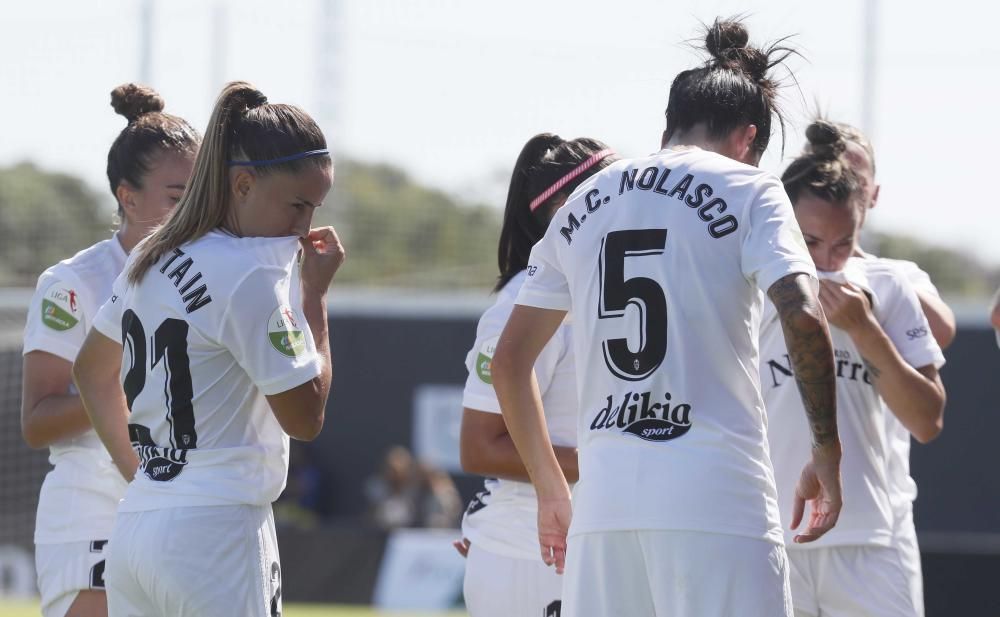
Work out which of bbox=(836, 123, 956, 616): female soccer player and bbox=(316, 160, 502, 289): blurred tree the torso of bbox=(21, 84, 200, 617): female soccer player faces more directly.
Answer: the female soccer player

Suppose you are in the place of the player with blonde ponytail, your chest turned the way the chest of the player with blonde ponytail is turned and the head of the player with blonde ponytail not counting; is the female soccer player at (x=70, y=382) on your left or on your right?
on your left

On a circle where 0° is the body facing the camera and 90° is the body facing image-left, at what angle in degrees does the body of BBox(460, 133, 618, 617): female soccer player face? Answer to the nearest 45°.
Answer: approximately 270°

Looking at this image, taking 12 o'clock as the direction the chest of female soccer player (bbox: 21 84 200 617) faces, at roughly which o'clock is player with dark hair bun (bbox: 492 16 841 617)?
The player with dark hair bun is roughly at 12 o'clock from the female soccer player.

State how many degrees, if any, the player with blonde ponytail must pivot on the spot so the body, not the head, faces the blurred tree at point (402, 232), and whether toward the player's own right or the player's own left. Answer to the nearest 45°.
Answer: approximately 45° to the player's own left

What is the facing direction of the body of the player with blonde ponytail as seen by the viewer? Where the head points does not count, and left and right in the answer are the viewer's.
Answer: facing away from the viewer and to the right of the viewer

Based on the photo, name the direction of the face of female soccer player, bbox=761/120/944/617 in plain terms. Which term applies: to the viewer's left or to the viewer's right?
to the viewer's left

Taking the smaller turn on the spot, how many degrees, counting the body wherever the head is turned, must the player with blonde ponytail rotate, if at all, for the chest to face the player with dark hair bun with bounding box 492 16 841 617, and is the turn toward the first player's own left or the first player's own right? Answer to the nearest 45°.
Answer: approximately 45° to the first player's own right

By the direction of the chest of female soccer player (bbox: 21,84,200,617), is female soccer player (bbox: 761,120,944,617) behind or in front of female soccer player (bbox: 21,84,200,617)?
in front

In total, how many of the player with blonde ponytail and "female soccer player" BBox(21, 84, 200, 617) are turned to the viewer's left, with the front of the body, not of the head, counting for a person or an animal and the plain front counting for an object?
0

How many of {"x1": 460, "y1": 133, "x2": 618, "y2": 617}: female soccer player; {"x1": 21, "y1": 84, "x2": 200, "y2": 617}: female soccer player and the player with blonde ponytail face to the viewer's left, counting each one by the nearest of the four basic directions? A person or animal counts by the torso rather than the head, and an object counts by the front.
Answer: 0

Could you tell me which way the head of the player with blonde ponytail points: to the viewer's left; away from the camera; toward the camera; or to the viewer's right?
to the viewer's right

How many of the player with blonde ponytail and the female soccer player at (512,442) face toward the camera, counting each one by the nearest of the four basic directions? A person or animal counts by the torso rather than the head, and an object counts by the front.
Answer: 0

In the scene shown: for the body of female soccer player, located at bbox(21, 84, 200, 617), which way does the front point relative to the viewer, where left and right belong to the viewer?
facing the viewer and to the right of the viewer

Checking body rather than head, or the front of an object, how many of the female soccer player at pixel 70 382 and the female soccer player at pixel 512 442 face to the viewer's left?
0
